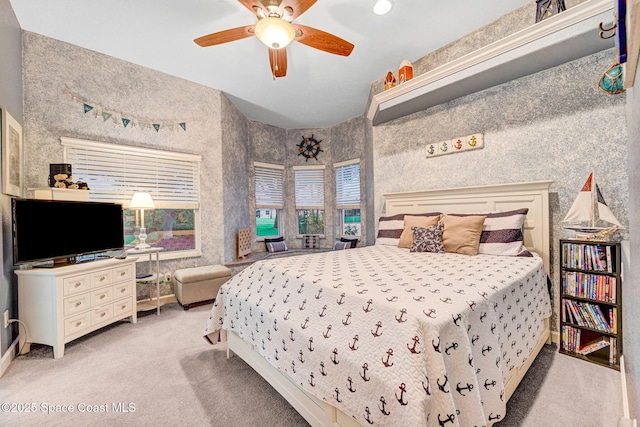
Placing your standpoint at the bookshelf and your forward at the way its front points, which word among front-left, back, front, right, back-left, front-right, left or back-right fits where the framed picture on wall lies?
front

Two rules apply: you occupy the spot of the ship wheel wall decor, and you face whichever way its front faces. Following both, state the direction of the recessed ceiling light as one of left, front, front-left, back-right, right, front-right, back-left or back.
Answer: front

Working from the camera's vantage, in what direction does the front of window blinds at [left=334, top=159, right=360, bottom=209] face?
facing the viewer and to the left of the viewer

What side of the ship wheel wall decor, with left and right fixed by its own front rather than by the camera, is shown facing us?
front

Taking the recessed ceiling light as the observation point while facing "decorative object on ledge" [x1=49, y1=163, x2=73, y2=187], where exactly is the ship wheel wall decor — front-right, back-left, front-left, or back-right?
front-right

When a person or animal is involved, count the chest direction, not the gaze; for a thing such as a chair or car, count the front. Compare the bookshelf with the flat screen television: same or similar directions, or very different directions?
very different directions

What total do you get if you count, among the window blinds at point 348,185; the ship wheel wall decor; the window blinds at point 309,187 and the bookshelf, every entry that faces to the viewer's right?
0

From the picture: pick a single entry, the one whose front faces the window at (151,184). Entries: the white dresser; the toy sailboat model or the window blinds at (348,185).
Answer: the window blinds

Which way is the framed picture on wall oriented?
to the viewer's right

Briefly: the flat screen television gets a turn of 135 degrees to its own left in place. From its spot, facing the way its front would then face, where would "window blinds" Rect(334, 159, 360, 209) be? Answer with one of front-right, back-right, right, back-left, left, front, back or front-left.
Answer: right

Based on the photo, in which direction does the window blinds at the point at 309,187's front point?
toward the camera

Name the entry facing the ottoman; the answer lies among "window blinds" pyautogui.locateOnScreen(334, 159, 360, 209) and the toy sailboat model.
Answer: the window blinds

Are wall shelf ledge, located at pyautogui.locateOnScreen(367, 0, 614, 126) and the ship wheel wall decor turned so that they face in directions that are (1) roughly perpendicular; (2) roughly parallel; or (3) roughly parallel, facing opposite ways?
roughly perpendicular

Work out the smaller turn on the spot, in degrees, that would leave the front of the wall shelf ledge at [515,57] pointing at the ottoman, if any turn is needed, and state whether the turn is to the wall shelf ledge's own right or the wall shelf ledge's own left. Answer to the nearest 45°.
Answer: approximately 45° to the wall shelf ledge's own right

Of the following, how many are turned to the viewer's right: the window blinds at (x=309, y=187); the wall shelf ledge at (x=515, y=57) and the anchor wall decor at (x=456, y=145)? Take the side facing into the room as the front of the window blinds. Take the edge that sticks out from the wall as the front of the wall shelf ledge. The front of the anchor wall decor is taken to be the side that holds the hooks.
0

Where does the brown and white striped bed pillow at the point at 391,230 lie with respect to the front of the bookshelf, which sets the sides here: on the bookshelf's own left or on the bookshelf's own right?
on the bookshelf's own right
